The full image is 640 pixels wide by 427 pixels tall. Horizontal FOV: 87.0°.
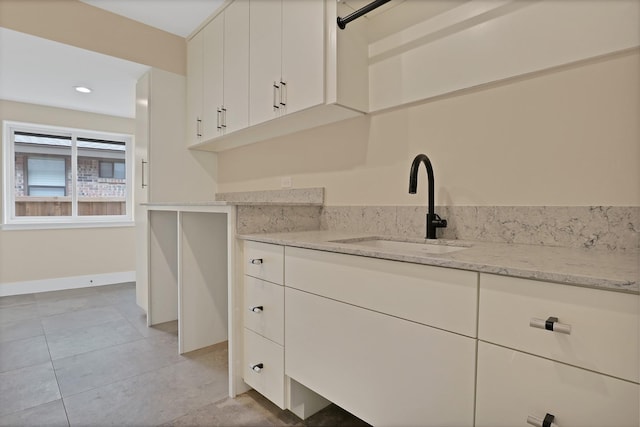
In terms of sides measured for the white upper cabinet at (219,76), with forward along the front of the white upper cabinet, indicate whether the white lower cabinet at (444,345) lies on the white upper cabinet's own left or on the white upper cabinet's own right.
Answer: on the white upper cabinet's own left

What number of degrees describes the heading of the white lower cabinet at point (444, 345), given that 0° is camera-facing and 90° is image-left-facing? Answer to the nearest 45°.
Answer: approximately 45°

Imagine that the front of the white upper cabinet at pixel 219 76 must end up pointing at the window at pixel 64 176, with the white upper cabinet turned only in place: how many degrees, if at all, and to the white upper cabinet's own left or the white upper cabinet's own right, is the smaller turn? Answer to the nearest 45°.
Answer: approximately 90° to the white upper cabinet's own right

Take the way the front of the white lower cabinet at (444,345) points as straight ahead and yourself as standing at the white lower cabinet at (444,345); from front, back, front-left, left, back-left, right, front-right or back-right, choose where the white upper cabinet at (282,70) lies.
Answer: right

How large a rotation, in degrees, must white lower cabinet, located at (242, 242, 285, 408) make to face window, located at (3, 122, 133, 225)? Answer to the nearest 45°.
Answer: approximately 90° to its right

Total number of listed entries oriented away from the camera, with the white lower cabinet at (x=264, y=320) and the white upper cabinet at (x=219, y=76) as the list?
0

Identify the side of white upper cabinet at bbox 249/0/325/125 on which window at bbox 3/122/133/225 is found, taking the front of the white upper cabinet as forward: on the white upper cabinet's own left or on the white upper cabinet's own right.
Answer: on the white upper cabinet's own right

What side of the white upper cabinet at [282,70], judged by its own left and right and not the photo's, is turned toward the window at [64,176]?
right

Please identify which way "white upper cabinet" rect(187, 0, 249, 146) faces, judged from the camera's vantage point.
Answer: facing the viewer and to the left of the viewer

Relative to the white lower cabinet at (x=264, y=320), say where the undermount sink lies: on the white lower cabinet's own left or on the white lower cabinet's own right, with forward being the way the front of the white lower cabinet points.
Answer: on the white lower cabinet's own left
